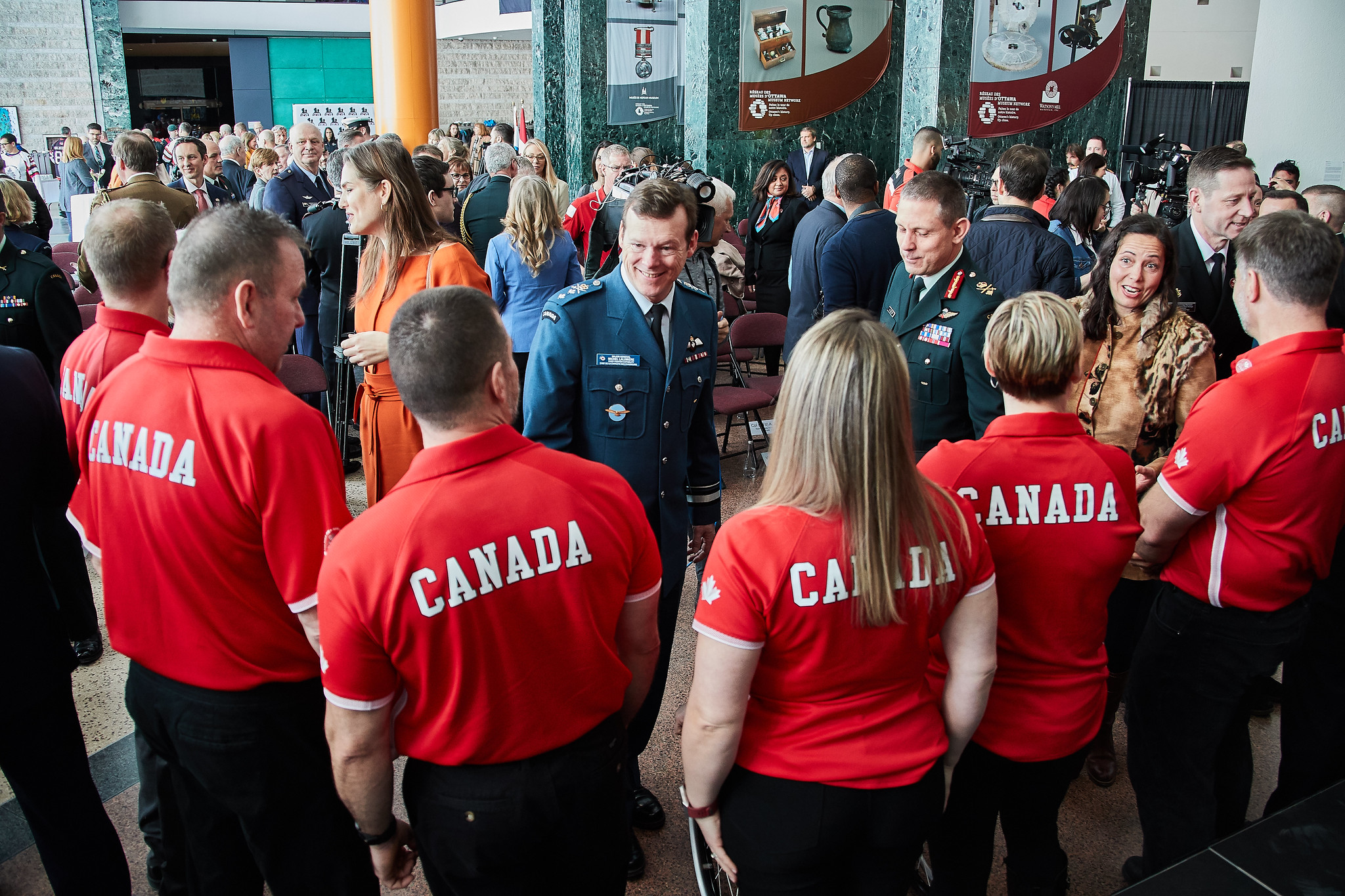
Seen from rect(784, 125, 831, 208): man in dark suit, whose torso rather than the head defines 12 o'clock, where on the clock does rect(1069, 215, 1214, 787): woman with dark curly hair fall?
The woman with dark curly hair is roughly at 12 o'clock from the man in dark suit.

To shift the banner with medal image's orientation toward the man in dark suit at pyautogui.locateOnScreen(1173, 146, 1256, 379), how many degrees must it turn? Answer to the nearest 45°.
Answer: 0° — it already faces them

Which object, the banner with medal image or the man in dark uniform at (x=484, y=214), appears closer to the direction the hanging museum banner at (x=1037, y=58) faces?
the man in dark uniform

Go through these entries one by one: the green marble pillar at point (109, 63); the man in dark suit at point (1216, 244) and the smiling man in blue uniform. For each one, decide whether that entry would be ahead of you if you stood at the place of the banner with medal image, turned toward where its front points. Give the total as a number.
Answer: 2

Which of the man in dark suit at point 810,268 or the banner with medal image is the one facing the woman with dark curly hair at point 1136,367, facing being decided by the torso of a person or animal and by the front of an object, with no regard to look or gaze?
the banner with medal image

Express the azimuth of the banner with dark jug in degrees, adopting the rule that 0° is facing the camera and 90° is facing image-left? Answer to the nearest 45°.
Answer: approximately 0°

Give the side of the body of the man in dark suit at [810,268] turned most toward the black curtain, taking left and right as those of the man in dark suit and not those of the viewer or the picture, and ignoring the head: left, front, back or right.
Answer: front
